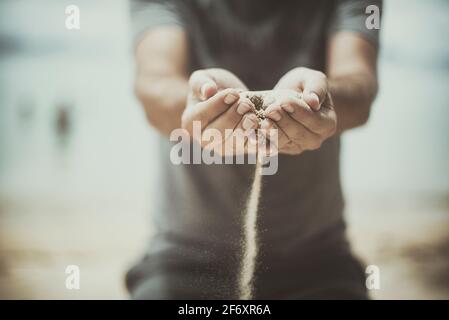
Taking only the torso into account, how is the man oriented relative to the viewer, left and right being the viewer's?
facing the viewer
